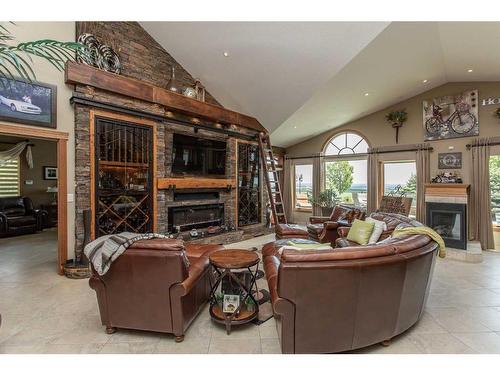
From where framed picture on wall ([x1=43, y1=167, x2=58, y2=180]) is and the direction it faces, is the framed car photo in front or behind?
in front

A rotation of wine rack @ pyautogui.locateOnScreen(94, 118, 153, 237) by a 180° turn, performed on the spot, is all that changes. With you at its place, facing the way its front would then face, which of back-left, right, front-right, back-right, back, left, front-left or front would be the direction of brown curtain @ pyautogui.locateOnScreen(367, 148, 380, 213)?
back-right

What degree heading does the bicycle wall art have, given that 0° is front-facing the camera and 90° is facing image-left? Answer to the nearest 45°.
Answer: approximately 45°

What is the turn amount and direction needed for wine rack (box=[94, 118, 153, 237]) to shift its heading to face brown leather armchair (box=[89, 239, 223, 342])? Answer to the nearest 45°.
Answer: approximately 45° to its right

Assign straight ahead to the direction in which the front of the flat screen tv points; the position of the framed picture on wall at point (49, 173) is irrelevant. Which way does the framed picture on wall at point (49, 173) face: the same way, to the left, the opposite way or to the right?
the same way

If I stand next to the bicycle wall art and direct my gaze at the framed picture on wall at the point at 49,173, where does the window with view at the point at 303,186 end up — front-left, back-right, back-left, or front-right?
front-right

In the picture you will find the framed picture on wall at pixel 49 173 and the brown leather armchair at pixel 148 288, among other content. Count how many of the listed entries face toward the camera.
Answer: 1

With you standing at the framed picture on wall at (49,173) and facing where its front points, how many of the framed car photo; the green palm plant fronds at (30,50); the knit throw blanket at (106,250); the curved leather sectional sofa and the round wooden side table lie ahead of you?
5

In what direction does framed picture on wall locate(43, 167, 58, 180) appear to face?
toward the camera

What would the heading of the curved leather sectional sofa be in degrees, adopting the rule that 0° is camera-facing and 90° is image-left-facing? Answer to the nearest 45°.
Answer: approximately 135°

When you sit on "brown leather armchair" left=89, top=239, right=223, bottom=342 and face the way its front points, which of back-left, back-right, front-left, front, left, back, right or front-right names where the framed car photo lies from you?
left

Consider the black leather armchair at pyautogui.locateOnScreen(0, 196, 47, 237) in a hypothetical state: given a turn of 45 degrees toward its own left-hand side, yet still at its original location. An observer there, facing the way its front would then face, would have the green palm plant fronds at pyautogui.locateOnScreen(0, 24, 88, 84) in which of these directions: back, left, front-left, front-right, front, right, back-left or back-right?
right

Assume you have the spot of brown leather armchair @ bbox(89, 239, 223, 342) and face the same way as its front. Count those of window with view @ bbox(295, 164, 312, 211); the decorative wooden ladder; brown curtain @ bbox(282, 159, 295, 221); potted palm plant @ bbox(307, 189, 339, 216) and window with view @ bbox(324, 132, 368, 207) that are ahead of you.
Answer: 5

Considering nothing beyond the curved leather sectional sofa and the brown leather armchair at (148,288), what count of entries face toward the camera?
0

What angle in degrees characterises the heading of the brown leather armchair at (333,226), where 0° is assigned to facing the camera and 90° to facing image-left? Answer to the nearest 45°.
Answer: approximately 45°

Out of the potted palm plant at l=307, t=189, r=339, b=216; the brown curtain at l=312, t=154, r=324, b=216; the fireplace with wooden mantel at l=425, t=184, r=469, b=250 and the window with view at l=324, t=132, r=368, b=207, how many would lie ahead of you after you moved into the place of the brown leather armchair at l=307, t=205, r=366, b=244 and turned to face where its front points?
0

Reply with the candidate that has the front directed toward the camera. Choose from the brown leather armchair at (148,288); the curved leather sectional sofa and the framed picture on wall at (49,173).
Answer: the framed picture on wall

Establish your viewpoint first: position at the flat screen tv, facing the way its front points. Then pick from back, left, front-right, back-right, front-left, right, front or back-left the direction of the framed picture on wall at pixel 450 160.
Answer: front-left
